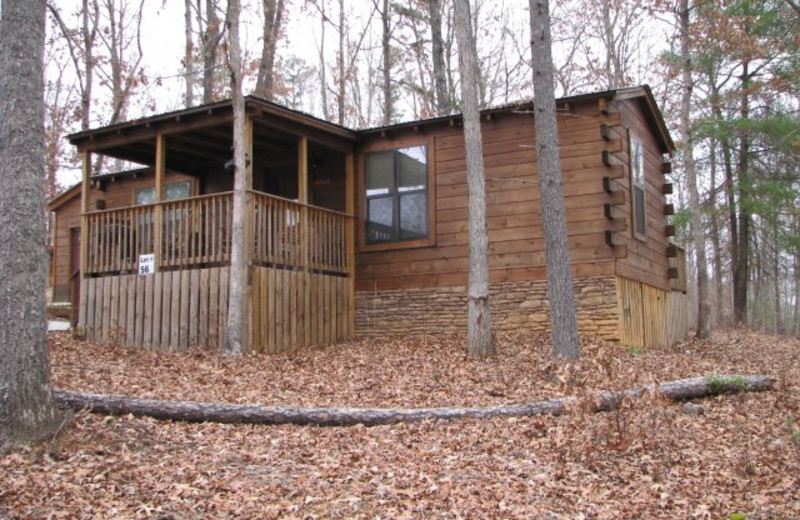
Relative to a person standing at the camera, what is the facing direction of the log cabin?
facing the viewer and to the left of the viewer
